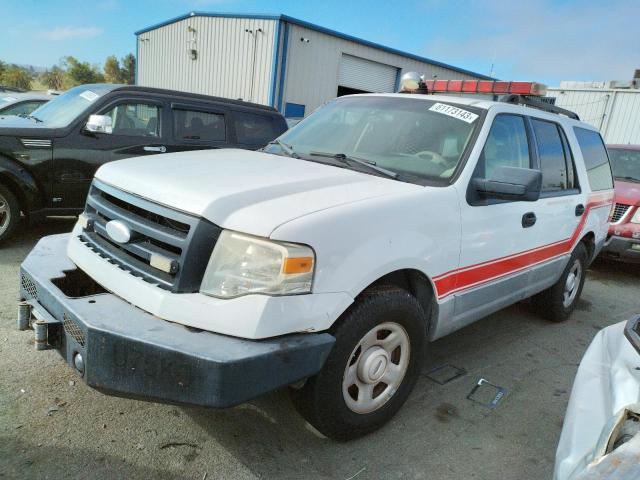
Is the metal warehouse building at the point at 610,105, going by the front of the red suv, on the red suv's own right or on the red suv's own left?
on the red suv's own right

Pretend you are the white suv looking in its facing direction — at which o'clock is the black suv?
The black suv is roughly at 3 o'clock from the white suv.

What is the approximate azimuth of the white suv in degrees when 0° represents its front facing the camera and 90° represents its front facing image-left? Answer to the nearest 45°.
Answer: approximately 45°

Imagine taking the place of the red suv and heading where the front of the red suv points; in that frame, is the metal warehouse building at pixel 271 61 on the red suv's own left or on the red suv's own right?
on the red suv's own right

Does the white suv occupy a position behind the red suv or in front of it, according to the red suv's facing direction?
in front

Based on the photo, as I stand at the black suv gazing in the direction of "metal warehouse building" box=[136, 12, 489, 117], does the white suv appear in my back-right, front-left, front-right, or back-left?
back-right

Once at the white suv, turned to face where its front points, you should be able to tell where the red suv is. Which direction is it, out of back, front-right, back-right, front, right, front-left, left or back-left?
back

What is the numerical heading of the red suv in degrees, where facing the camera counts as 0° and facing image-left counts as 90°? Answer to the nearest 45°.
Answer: approximately 45°

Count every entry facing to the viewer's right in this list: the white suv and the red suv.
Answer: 0

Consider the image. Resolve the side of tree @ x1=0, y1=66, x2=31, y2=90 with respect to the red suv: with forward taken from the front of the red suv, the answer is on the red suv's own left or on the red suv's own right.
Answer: on the red suv's own right

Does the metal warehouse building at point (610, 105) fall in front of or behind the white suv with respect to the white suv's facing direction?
behind

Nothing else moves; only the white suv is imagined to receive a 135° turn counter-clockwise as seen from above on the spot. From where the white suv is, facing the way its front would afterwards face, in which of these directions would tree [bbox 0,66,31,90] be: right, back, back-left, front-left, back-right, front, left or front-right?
back-left
